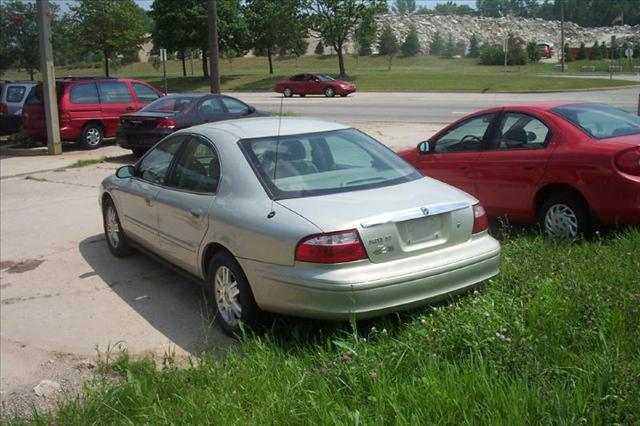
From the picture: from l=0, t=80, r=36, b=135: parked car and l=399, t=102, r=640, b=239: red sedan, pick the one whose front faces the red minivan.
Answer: the red sedan

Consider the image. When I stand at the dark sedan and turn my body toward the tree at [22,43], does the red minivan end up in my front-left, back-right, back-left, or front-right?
front-left

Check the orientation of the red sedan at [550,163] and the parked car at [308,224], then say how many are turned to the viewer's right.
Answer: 0

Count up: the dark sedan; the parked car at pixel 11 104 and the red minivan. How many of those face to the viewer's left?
0

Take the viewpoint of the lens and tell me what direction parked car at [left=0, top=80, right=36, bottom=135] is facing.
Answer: facing away from the viewer and to the right of the viewer

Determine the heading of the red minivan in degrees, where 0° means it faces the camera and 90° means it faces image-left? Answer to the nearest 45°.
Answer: approximately 225°

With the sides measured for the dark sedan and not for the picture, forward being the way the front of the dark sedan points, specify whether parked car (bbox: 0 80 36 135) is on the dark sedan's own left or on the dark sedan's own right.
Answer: on the dark sedan's own left

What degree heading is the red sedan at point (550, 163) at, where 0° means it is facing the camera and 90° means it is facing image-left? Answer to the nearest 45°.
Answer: approximately 135°

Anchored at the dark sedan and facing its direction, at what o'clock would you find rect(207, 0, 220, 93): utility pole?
The utility pole is roughly at 11 o'clock from the dark sedan.

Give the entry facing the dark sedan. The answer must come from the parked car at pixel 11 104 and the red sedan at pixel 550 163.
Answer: the red sedan

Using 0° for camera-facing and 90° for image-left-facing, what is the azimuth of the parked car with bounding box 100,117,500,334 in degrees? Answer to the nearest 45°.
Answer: approximately 135°

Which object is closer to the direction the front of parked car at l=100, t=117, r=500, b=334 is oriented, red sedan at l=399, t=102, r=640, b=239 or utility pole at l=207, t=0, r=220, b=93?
the utility pole

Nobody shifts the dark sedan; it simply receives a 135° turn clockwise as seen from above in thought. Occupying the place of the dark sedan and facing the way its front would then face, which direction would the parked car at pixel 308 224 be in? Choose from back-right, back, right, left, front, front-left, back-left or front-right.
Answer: front

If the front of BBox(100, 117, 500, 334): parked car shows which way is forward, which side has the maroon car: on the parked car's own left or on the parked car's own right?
on the parked car's own right
